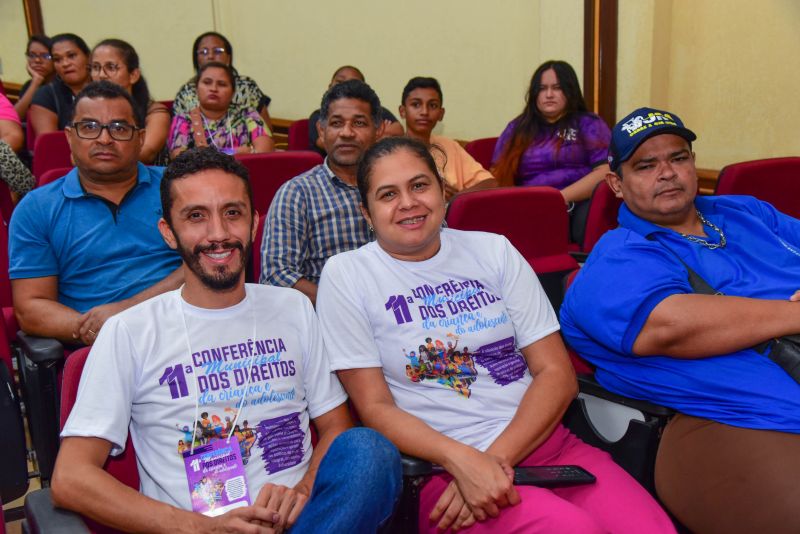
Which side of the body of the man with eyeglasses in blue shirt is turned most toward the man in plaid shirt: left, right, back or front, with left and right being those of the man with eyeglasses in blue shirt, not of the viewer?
left

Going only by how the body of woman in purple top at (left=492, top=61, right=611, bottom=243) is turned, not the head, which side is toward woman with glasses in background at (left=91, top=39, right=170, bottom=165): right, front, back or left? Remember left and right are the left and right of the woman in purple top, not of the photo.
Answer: right

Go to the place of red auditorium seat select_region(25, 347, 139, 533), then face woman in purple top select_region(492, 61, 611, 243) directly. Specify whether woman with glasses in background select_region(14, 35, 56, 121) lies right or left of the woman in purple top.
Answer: left

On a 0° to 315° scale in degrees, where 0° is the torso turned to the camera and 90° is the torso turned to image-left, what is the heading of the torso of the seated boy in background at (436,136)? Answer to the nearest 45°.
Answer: approximately 0°

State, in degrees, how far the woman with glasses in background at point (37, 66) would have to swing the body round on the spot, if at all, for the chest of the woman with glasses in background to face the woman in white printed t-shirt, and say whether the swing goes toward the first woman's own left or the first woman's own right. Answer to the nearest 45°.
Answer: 0° — they already face them
